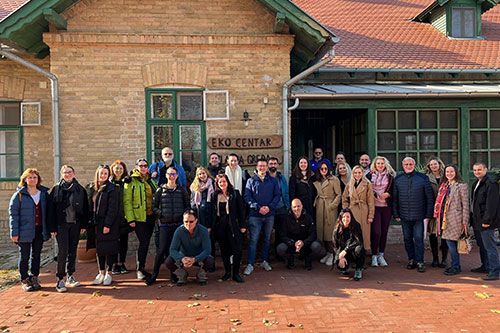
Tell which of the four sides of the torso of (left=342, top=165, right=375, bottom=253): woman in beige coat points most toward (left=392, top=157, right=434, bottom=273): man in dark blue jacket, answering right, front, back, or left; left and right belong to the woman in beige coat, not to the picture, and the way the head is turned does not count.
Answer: left

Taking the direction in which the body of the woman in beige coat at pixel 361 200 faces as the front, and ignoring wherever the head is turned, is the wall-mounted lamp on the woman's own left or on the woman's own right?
on the woman's own right

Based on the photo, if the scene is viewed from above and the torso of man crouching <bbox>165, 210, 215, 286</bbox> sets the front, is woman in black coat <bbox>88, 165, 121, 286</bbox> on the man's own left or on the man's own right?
on the man's own right

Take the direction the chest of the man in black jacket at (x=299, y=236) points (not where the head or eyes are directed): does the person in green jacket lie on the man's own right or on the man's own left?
on the man's own right

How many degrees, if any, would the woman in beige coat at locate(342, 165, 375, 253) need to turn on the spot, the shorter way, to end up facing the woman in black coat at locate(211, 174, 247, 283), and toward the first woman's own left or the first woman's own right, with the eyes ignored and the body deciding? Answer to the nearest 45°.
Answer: approximately 45° to the first woman's own right

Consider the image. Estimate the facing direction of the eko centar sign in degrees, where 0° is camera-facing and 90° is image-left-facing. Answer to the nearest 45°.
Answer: approximately 0°

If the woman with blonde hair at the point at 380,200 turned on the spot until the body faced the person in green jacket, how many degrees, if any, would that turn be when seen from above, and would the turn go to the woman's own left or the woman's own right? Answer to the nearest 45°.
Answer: approximately 45° to the woman's own right

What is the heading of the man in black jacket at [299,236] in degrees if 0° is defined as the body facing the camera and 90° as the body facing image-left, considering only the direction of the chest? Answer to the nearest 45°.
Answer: approximately 0°
